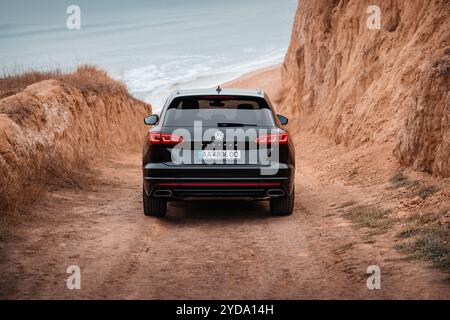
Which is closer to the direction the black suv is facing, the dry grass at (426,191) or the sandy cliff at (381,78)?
the sandy cliff

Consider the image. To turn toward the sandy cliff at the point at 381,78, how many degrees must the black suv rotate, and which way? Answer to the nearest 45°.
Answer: approximately 45° to its right

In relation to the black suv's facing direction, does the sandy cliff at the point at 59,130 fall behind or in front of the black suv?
in front

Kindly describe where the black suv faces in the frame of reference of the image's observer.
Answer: facing away from the viewer

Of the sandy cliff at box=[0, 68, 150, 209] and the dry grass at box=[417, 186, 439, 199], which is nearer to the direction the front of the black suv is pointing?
the sandy cliff

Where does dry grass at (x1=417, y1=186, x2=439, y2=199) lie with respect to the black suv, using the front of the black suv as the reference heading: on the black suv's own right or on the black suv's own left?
on the black suv's own right
